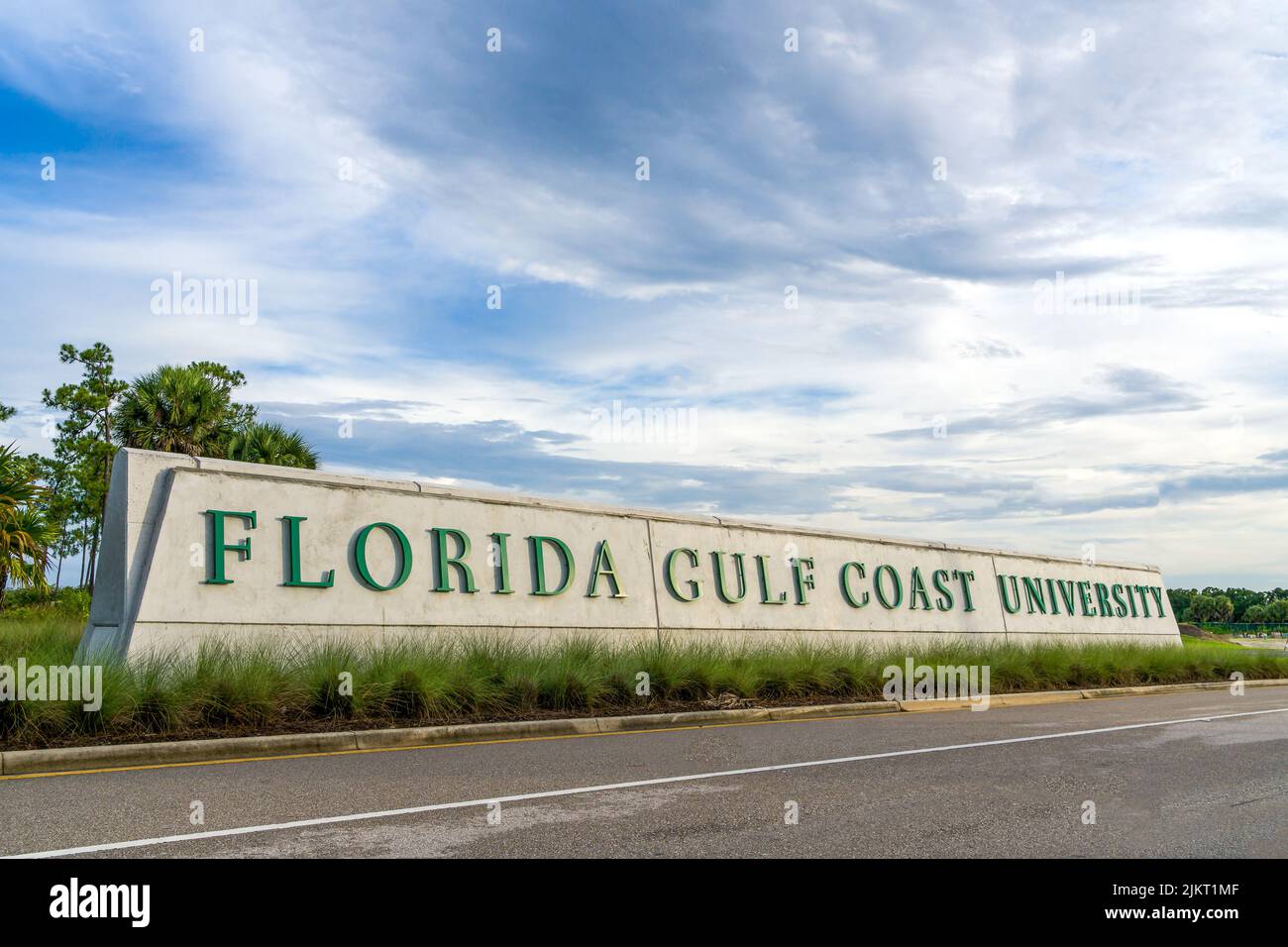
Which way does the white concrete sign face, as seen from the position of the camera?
facing the viewer and to the right of the viewer

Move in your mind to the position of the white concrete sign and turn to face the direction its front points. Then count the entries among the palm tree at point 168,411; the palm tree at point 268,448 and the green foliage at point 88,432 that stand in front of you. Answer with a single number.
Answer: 0

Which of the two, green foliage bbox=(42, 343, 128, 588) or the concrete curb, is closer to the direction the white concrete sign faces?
the concrete curb

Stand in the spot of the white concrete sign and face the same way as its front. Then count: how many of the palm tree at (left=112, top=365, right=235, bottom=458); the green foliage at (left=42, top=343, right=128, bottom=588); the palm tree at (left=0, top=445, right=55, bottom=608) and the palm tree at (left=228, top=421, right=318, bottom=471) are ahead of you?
0

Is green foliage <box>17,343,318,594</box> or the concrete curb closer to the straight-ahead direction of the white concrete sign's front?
the concrete curb

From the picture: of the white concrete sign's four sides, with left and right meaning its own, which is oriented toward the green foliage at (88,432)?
back

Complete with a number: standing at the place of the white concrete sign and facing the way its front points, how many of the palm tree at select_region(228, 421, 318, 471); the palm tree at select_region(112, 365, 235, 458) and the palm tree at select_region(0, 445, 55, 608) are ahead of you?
0

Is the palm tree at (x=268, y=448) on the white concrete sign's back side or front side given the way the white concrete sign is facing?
on the back side

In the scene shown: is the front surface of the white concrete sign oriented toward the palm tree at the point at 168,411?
no

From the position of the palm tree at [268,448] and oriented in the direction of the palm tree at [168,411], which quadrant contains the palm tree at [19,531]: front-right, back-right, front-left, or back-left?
front-left

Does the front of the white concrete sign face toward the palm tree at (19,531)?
no

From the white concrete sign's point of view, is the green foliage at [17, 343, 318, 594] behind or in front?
behind
